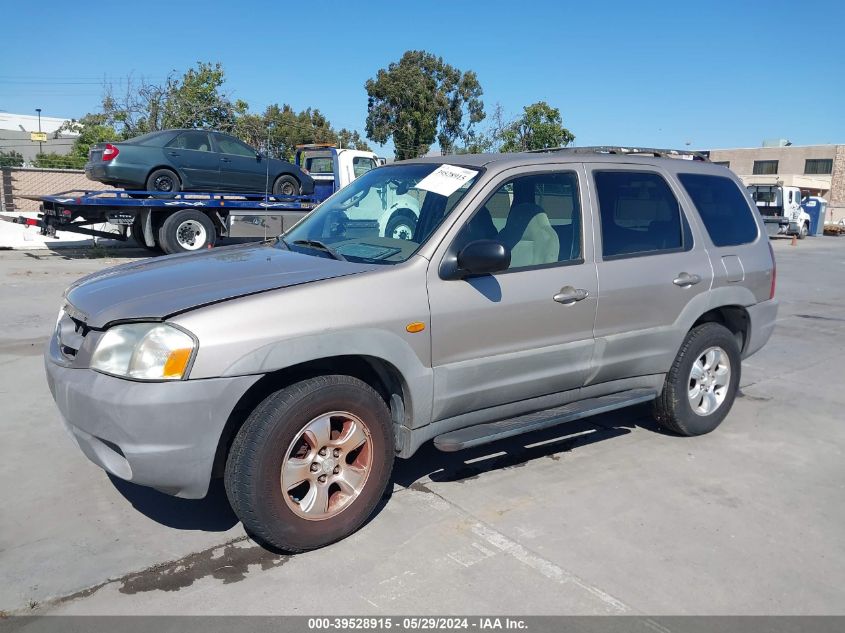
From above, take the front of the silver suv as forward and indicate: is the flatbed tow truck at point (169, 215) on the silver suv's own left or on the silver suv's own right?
on the silver suv's own right

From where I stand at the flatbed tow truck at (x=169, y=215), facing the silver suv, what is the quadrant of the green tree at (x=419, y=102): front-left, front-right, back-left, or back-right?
back-left

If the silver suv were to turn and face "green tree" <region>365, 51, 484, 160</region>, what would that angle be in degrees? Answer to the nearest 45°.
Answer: approximately 135° to its right

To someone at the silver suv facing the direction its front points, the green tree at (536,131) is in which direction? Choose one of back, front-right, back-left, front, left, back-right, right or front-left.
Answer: back-right

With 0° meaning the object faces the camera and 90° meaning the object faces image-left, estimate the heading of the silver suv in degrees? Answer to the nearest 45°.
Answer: approximately 45°
